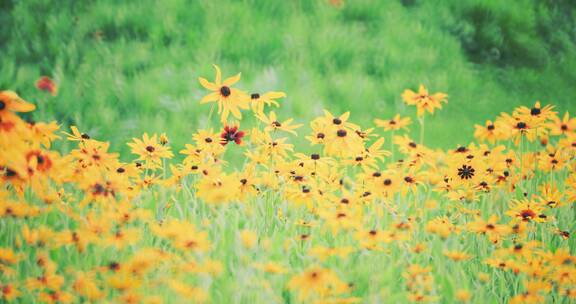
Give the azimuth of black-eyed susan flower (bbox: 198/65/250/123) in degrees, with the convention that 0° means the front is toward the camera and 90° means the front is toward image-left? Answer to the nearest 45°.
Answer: approximately 0°

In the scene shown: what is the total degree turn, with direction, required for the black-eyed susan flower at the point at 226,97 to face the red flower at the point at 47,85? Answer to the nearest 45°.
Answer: approximately 135° to its right
